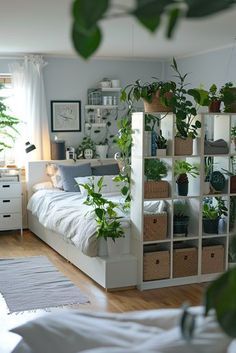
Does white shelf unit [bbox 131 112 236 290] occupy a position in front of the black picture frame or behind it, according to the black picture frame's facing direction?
in front

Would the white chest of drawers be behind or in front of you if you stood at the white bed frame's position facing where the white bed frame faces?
behind

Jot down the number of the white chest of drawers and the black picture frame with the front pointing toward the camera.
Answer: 2

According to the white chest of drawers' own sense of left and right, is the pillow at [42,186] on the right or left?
on its left

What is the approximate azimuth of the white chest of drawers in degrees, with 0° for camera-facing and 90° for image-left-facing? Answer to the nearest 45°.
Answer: approximately 0°

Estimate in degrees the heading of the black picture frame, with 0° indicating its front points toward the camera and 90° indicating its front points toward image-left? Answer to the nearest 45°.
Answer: approximately 0°

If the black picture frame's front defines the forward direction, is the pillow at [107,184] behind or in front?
in front
